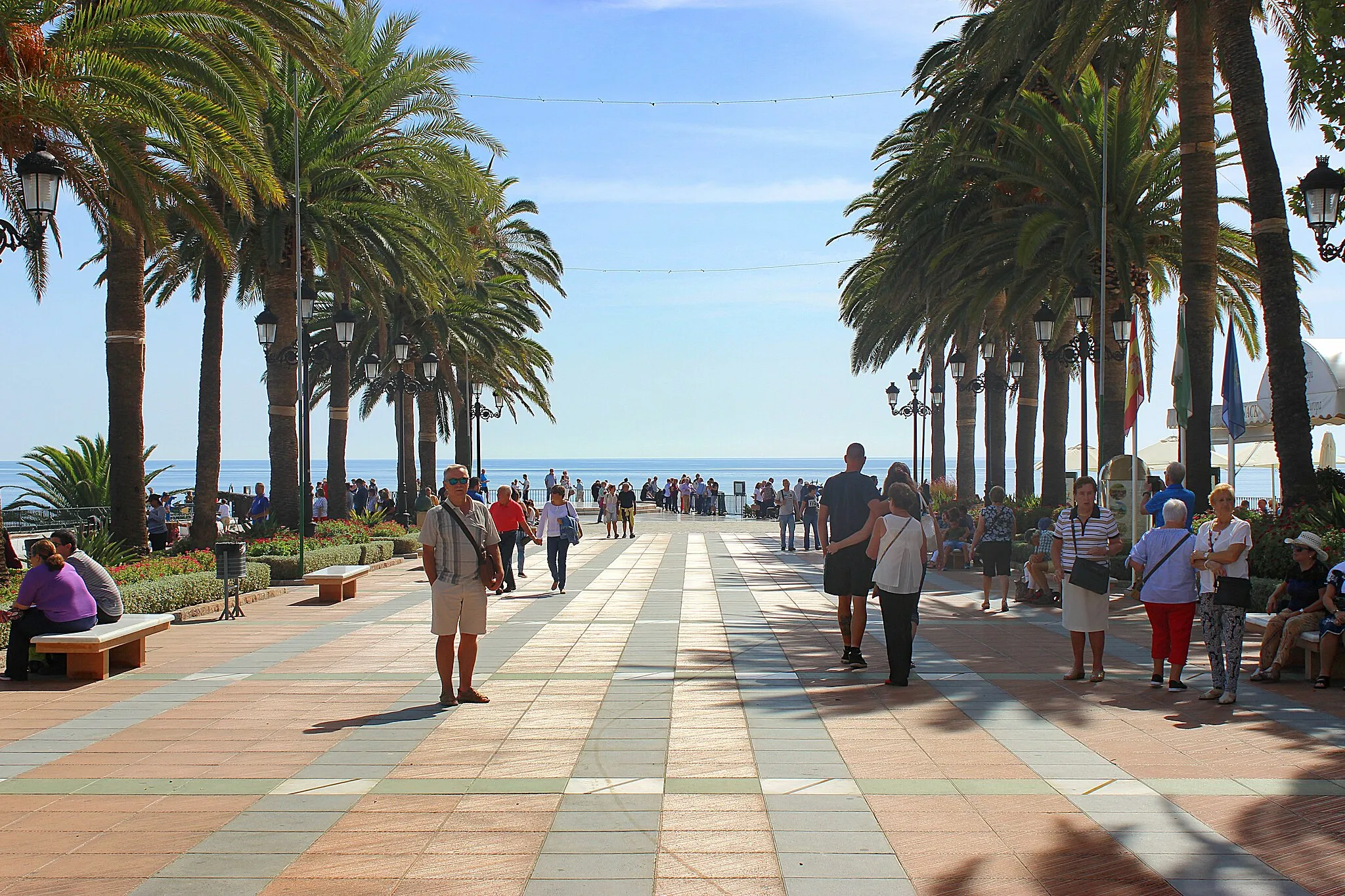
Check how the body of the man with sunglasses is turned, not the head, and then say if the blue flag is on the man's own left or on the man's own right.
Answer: on the man's own left

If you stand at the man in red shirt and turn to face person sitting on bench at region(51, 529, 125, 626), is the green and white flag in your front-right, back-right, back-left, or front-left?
back-left

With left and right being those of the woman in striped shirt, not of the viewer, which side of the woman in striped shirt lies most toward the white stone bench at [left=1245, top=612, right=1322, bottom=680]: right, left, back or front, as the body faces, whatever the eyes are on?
left

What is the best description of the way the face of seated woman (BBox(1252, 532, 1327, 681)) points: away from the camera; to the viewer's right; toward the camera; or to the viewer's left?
to the viewer's left

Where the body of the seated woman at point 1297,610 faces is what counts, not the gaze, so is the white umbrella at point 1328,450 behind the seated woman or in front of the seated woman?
behind

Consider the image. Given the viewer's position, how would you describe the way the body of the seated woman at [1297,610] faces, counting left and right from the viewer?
facing the viewer and to the left of the viewer

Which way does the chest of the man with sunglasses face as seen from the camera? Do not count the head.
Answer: toward the camera

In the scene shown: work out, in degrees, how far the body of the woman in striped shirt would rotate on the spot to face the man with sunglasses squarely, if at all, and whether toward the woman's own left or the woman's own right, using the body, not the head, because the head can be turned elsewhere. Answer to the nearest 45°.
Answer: approximately 45° to the woman's own right

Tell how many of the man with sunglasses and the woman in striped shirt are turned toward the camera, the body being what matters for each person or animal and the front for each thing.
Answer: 2

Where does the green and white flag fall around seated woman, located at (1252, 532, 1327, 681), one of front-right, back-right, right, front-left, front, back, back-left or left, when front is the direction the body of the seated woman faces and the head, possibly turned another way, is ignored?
back-right
